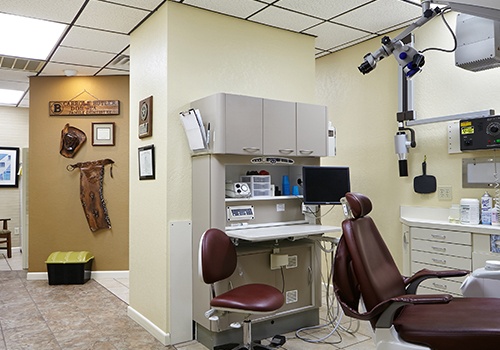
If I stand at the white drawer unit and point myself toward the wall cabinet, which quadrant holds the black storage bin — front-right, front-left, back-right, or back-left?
front-right

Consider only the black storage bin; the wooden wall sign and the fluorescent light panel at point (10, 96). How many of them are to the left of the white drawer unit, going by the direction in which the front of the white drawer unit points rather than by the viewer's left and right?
0

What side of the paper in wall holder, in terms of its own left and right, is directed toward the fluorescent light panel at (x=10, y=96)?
right

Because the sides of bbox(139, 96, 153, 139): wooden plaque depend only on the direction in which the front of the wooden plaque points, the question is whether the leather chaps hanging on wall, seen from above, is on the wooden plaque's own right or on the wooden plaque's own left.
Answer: on the wooden plaque's own right

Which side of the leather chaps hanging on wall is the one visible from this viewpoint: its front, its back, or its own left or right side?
front

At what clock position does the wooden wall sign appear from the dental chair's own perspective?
The wooden wall sign is roughly at 7 o'clock from the dental chair.

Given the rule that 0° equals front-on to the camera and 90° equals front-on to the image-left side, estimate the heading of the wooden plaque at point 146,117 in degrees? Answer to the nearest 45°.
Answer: approximately 45°

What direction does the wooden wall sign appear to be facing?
toward the camera

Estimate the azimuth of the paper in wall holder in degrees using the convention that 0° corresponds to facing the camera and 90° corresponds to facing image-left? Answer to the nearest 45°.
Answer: approximately 45°

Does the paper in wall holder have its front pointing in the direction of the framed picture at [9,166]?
no

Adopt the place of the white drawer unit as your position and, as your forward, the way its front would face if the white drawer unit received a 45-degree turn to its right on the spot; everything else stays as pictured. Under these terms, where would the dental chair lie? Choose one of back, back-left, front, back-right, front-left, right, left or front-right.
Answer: left

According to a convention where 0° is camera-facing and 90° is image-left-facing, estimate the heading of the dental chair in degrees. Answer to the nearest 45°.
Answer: approximately 270°

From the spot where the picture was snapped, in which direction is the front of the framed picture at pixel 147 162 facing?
facing the viewer and to the left of the viewer
